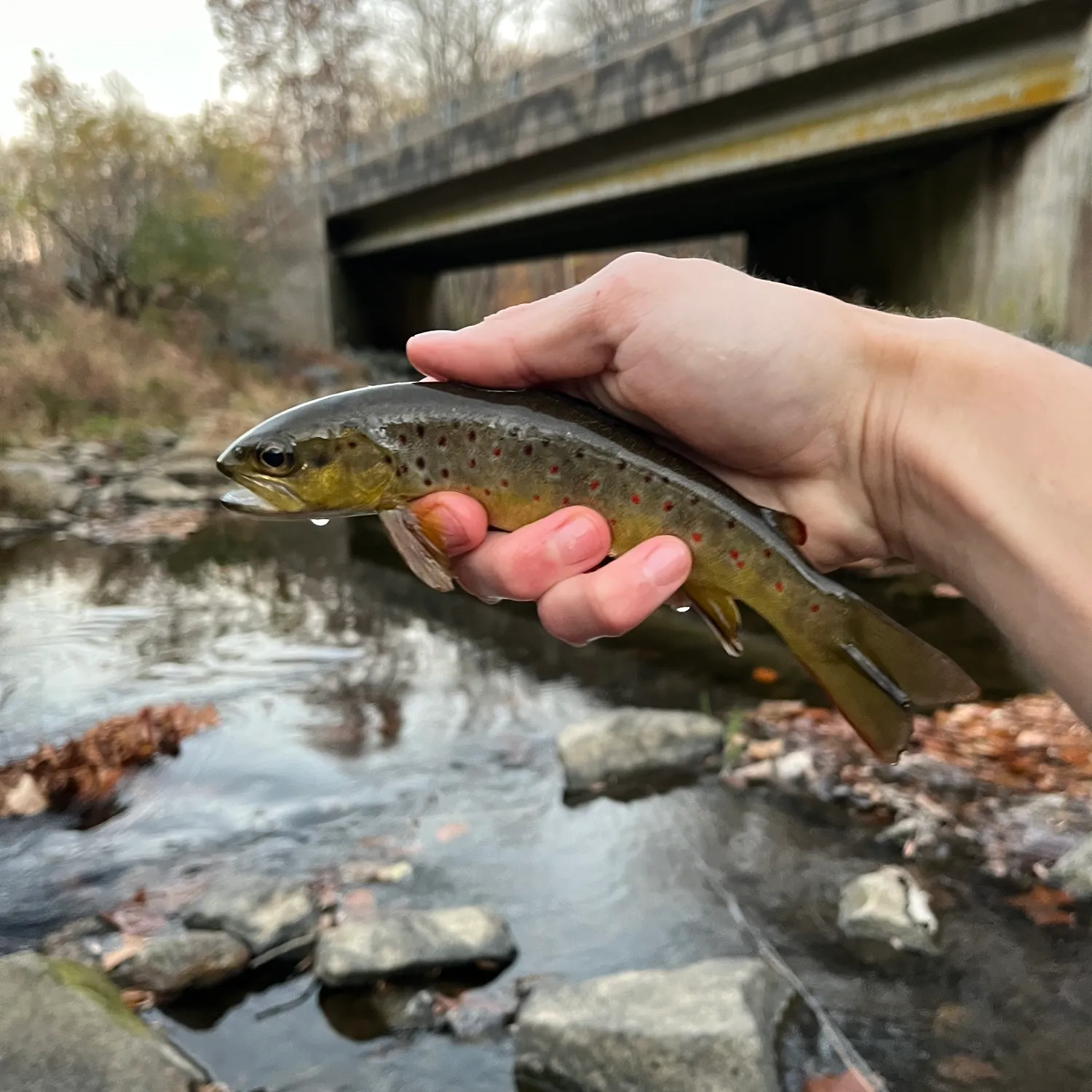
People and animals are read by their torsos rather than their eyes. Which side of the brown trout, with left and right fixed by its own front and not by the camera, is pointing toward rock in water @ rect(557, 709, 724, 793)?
right

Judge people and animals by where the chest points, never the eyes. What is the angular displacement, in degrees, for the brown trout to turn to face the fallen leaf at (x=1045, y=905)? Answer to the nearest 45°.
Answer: approximately 135° to its right

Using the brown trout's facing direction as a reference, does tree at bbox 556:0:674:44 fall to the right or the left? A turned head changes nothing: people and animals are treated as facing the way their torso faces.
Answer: on its right

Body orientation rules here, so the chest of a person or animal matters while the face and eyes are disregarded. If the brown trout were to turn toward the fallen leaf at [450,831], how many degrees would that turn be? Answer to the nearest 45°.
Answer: approximately 90° to its right

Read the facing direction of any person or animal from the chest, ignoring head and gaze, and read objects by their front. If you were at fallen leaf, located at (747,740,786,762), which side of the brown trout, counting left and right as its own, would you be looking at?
right

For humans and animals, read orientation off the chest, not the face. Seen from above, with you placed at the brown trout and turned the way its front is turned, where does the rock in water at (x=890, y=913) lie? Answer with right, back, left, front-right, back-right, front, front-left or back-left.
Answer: back-right

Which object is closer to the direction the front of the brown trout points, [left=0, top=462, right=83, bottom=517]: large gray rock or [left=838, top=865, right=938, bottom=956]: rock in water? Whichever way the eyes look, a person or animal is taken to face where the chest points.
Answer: the large gray rock

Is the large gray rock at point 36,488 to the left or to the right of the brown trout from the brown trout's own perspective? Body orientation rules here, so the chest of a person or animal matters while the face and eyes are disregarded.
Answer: on its right

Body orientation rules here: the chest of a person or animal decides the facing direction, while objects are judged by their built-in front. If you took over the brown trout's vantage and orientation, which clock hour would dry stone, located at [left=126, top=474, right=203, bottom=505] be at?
The dry stone is roughly at 2 o'clock from the brown trout.

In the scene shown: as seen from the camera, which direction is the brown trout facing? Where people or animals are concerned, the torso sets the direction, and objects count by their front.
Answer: to the viewer's left
